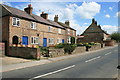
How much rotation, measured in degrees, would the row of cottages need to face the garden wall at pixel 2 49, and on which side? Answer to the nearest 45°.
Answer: approximately 90° to its right

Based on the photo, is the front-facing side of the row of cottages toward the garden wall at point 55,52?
yes

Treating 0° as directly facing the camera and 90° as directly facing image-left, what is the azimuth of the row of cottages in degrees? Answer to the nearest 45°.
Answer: approximately 315°

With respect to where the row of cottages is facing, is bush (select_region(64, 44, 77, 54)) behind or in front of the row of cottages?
in front
